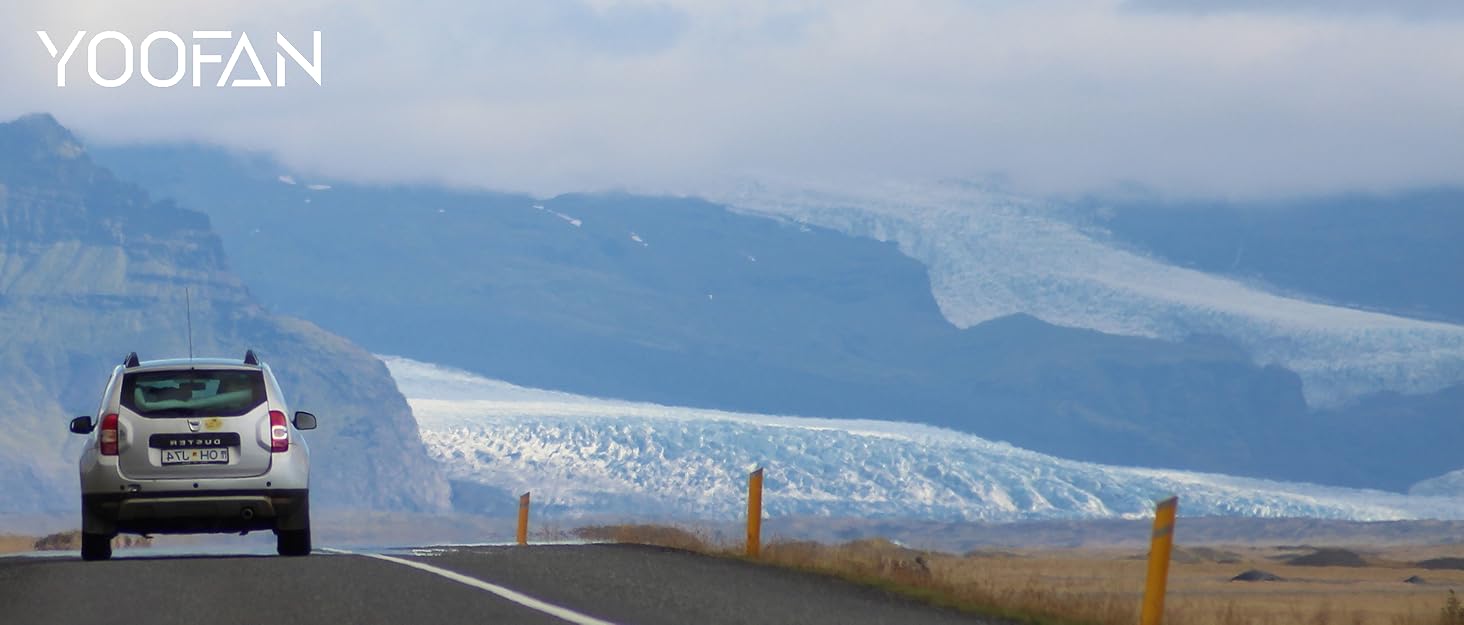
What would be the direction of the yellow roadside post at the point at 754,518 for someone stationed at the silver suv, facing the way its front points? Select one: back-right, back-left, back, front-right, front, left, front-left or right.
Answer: right

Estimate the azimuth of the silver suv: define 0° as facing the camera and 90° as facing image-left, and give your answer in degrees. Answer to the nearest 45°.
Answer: approximately 180°

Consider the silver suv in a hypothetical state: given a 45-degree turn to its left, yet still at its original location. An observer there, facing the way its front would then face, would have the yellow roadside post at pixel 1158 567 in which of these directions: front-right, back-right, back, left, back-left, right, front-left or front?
back
